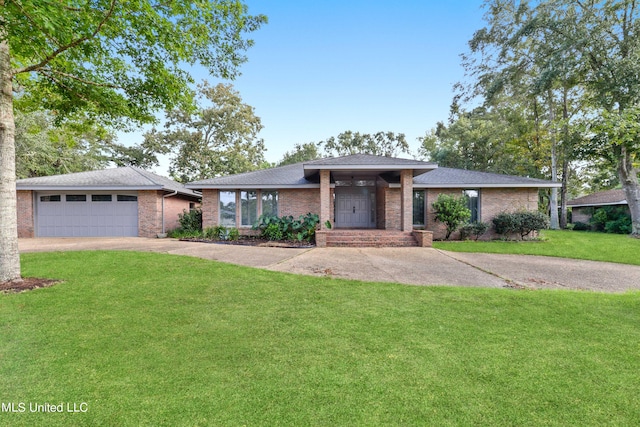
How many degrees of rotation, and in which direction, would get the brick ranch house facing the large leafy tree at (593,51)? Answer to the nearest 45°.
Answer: approximately 90° to its left

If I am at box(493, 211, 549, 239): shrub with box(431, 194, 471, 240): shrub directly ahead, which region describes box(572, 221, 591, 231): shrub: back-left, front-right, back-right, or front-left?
back-right

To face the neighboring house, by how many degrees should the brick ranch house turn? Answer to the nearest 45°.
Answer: approximately 135° to its left

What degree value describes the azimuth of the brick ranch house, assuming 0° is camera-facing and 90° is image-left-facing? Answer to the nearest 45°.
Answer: approximately 0°

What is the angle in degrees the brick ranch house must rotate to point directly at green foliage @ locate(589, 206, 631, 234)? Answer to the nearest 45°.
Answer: approximately 135° to its left

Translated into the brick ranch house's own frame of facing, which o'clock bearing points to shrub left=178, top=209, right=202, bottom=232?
The shrub is roughly at 3 o'clock from the brick ranch house.

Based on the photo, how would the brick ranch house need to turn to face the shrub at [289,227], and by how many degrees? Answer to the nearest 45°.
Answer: approximately 45° to its right

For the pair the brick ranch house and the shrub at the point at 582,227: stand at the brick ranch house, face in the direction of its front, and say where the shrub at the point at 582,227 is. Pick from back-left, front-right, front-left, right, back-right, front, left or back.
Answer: back-left

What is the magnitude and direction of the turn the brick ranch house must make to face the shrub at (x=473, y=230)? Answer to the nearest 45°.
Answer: approximately 90° to its left

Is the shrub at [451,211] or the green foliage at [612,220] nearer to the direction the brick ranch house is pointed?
the shrub
